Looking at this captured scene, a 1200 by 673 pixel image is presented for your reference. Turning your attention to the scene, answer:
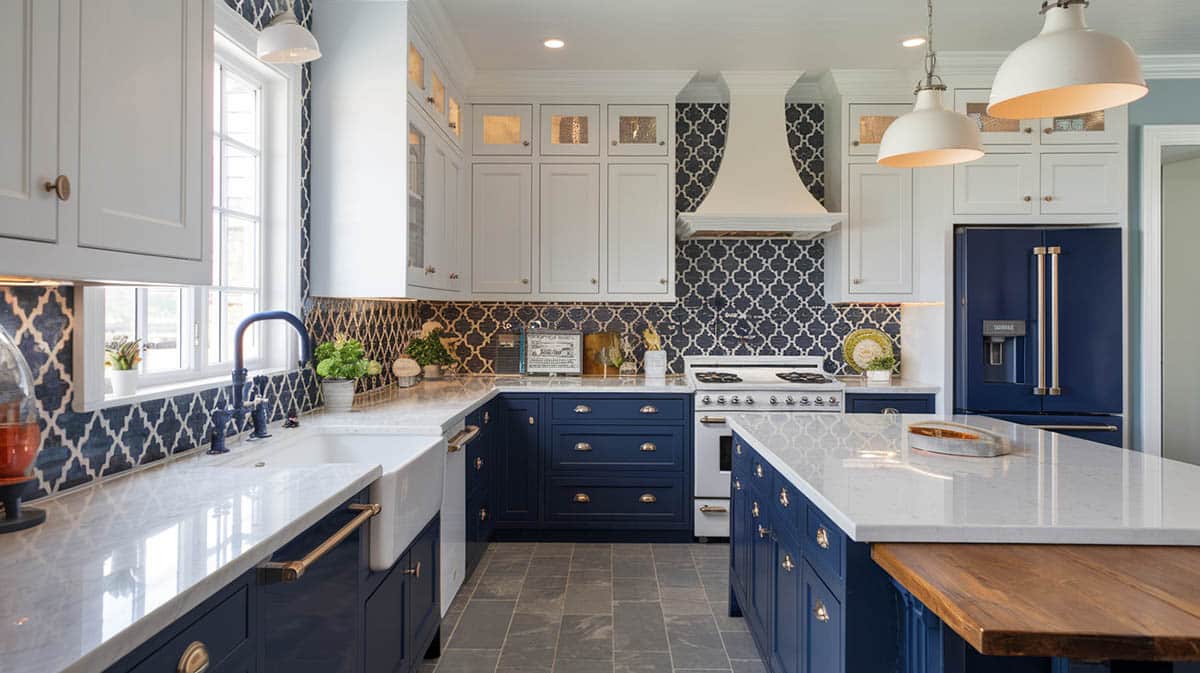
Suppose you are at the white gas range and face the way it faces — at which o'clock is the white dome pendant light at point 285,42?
The white dome pendant light is roughly at 1 o'clock from the white gas range.

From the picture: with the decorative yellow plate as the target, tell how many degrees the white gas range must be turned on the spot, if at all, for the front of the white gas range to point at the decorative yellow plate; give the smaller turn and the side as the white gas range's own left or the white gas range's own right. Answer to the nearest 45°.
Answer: approximately 135° to the white gas range's own left

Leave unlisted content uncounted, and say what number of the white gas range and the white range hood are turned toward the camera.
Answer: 2

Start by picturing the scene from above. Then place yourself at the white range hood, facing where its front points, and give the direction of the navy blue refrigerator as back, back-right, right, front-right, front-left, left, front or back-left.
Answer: left

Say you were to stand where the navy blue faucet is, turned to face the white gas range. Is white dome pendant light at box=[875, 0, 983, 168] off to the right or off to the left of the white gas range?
right

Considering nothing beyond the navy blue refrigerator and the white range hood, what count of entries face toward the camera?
2

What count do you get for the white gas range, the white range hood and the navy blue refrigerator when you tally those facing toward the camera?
3

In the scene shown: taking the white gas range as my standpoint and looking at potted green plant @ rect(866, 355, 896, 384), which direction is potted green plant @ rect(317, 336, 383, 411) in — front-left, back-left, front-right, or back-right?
back-right

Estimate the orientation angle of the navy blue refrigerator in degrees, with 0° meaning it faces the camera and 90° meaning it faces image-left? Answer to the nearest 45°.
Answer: approximately 0°

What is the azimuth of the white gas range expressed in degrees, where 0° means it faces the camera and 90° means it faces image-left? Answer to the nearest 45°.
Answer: approximately 0°

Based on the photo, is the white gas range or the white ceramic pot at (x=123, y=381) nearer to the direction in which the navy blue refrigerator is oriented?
the white ceramic pot

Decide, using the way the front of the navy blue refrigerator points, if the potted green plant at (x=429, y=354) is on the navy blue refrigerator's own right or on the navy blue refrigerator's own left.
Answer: on the navy blue refrigerator's own right

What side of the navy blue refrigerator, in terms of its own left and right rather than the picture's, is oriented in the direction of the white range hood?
right
